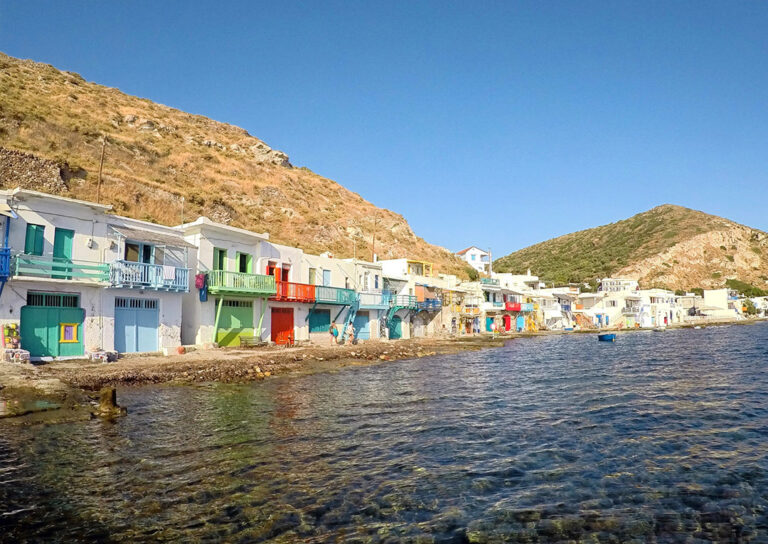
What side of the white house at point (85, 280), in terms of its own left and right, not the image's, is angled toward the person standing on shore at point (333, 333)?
left

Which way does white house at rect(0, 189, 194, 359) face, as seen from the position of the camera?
facing the viewer and to the right of the viewer

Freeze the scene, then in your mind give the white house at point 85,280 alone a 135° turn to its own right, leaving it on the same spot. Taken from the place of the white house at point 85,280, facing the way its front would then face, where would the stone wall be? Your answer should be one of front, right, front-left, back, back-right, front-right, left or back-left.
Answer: right
